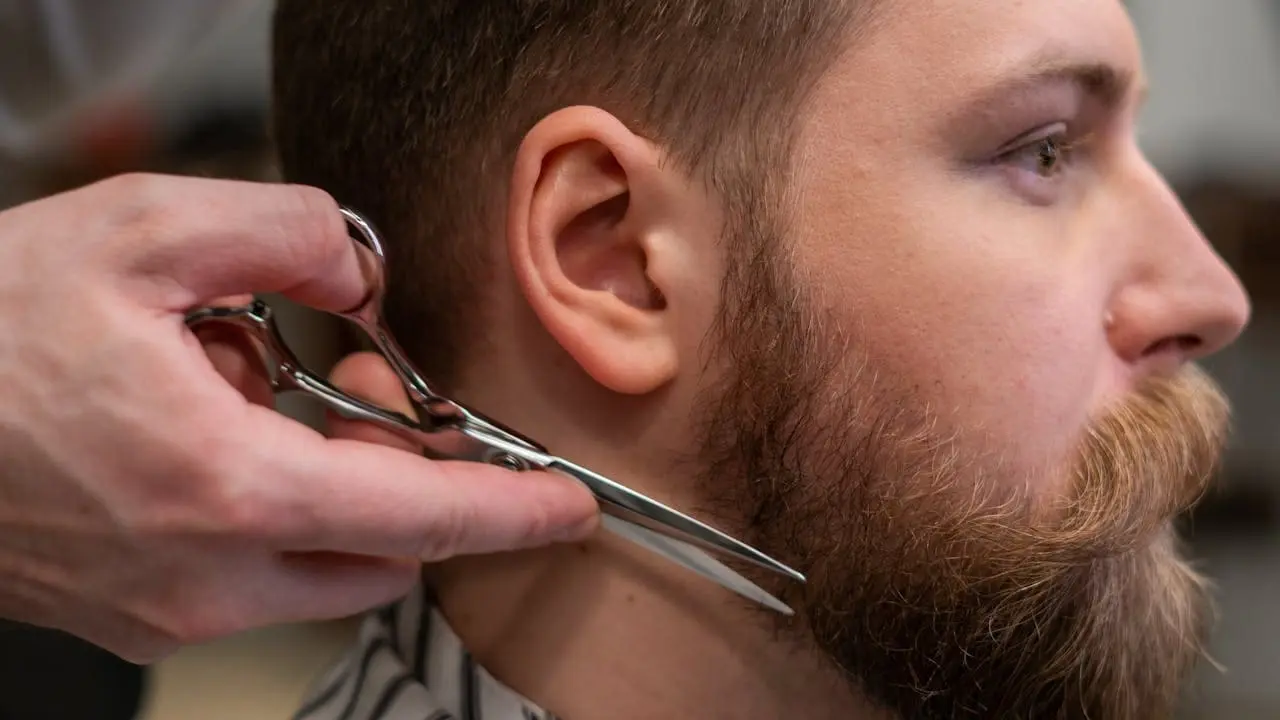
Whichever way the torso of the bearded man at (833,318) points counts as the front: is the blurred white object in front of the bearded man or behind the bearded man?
behind

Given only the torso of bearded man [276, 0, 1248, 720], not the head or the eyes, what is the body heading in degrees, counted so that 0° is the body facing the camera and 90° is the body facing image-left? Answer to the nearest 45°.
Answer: approximately 270°
